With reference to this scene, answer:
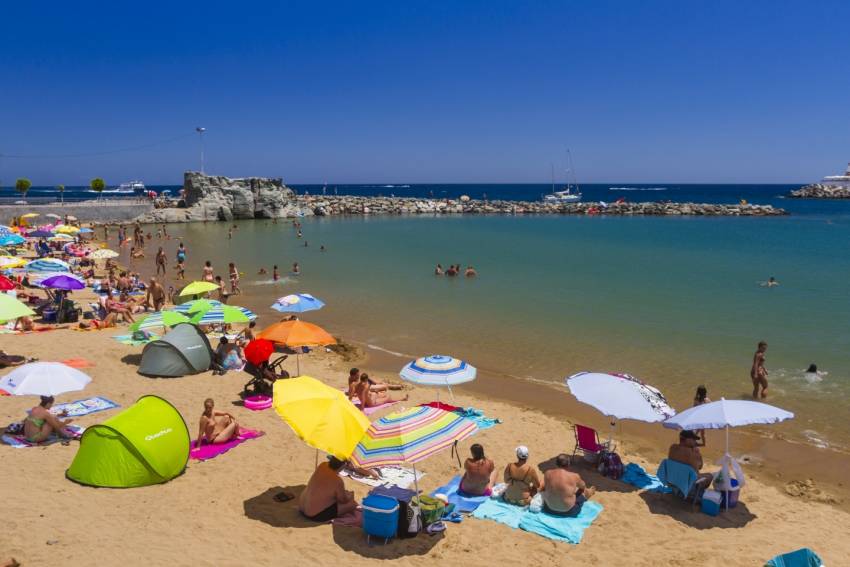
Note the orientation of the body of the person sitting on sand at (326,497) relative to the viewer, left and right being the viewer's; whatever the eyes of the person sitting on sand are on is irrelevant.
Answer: facing away from the viewer and to the right of the viewer

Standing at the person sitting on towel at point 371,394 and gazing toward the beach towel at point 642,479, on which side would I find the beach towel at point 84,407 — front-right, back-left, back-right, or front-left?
back-right

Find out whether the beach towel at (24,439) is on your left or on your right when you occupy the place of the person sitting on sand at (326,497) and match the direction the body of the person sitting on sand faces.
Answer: on your left

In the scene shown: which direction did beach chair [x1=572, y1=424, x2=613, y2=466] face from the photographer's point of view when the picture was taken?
facing away from the viewer and to the right of the viewer

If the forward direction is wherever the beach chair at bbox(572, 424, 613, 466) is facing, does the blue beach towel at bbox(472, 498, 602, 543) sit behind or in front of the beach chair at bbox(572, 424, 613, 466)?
behind
